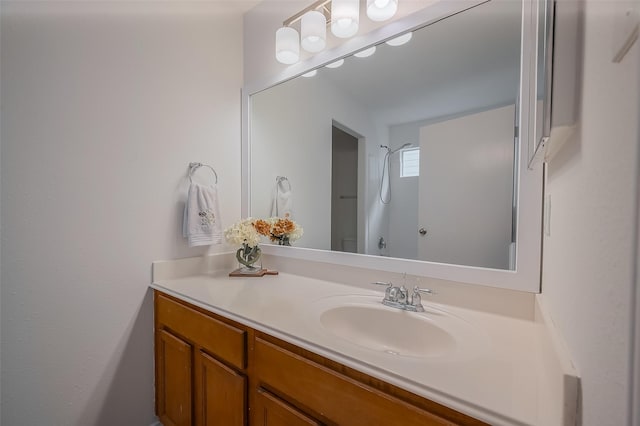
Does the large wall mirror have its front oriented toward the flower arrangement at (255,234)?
no

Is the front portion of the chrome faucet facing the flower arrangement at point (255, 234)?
no

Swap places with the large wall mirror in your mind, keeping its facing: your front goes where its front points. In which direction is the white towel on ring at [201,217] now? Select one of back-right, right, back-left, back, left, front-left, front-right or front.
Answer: front-right

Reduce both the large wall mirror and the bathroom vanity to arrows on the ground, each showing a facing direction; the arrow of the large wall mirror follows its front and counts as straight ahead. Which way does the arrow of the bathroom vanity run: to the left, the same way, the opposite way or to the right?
the same way

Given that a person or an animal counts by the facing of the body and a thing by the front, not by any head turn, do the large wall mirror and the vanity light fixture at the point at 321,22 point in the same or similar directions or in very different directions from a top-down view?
same or similar directions

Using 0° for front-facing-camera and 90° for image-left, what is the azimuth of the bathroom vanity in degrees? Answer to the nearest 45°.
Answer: approximately 45°

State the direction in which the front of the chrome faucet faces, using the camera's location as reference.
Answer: facing the viewer and to the left of the viewer
